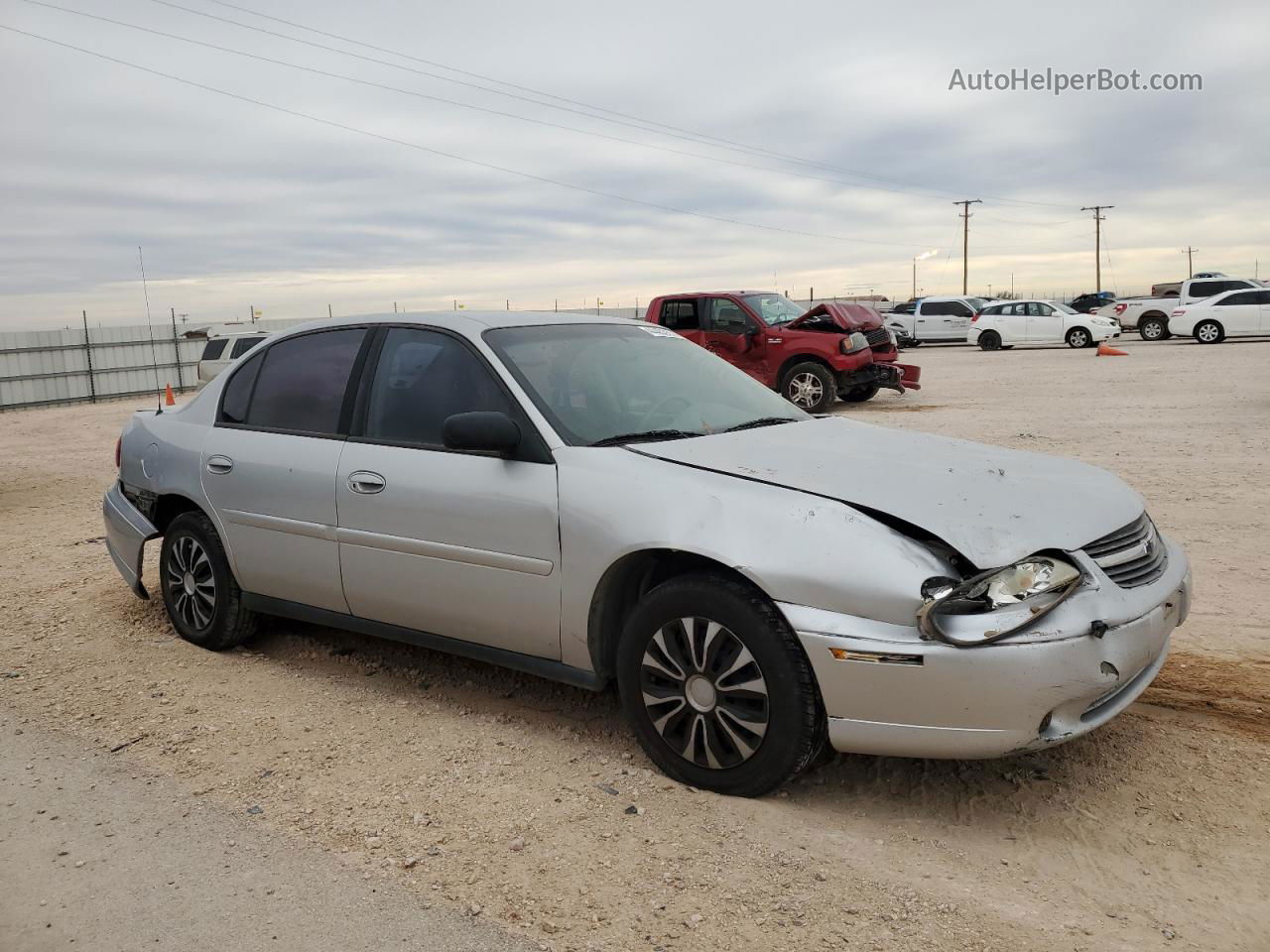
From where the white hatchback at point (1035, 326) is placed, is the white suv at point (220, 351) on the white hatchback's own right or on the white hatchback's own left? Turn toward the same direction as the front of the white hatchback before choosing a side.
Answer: on the white hatchback's own right

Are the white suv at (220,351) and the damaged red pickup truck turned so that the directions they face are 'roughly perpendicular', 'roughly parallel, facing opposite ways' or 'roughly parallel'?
roughly perpendicular

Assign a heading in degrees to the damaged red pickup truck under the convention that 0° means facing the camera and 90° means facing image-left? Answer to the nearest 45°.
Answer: approximately 315°

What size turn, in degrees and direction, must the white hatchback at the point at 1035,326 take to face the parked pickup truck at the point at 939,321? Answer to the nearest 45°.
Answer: approximately 135° to its left

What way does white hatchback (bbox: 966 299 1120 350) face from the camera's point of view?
to the viewer's right

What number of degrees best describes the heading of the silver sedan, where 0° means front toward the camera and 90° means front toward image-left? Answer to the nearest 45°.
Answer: approximately 315°

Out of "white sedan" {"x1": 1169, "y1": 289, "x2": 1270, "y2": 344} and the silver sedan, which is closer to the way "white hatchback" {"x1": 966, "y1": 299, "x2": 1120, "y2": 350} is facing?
the white sedan

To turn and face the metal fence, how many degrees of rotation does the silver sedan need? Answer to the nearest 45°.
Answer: approximately 180°

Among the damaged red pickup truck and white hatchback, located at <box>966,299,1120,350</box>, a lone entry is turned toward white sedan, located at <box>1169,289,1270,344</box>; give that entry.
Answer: white hatchback, located at <box>966,299,1120,350</box>
